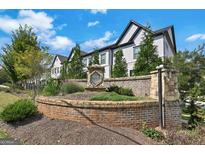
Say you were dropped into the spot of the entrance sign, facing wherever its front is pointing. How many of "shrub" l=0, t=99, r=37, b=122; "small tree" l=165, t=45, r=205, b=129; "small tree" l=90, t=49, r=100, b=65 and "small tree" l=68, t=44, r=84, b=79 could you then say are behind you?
2

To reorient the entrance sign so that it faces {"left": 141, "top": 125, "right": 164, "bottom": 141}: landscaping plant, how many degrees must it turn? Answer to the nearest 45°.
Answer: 0° — it already faces it

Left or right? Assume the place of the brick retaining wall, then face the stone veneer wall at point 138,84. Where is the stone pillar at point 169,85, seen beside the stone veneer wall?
right

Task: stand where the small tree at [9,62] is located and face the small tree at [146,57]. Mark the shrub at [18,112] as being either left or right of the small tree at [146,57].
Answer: right

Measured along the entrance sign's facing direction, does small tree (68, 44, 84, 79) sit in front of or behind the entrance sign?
behind

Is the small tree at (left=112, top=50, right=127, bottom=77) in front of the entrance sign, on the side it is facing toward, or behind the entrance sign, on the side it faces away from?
behind

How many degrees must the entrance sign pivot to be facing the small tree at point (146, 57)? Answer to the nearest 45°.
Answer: approximately 135° to its left

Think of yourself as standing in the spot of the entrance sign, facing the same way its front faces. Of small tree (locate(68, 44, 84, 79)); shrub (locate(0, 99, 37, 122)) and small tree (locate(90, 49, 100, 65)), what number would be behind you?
2

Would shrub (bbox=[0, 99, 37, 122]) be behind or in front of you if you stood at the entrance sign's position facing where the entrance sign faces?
in front

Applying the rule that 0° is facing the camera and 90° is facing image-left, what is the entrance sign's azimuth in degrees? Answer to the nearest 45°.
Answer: approximately 0°

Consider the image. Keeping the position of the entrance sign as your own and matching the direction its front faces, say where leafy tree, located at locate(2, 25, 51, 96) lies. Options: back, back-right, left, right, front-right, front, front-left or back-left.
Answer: back-right

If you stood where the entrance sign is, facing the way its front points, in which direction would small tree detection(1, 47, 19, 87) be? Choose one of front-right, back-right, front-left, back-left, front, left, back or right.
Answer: back-right

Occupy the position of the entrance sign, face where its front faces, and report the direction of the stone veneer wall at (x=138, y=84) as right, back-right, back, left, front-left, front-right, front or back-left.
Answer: left

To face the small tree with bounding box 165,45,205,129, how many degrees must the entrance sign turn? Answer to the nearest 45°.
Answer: approximately 45° to its left
